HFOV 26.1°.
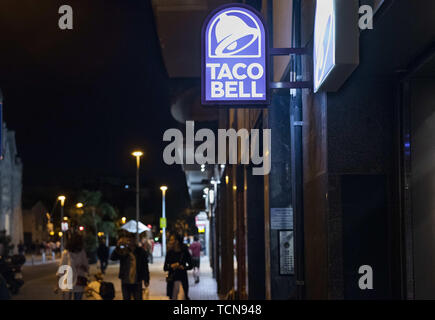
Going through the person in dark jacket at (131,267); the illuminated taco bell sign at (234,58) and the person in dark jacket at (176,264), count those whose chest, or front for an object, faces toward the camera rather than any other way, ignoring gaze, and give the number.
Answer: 3

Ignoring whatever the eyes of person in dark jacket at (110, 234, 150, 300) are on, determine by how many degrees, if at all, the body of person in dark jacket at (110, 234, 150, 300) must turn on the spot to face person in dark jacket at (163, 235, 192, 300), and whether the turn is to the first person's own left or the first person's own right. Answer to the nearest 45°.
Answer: approximately 135° to the first person's own left

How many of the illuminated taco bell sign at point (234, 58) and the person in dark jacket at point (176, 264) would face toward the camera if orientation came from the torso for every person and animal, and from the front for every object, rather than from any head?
2

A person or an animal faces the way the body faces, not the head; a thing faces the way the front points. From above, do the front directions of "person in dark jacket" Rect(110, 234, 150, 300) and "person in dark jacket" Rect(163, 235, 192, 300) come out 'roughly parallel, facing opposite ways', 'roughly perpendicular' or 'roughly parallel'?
roughly parallel

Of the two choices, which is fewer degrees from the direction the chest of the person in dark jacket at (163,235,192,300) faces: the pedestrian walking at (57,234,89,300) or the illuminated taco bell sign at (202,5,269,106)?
the illuminated taco bell sign

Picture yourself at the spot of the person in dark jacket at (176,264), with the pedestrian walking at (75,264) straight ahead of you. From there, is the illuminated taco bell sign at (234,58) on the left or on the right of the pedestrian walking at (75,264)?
left

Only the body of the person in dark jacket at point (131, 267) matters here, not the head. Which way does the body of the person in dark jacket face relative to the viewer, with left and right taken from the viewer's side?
facing the viewer

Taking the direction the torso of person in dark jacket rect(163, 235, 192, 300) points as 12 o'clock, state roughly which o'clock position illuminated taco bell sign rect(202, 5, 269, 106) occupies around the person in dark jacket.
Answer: The illuminated taco bell sign is roughly at 12 o'clock from the person in dark jacket.

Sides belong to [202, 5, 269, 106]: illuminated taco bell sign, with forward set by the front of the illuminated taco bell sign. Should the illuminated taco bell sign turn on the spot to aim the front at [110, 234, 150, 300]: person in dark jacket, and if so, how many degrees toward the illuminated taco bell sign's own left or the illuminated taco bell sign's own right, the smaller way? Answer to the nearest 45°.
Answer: approximately 180°
